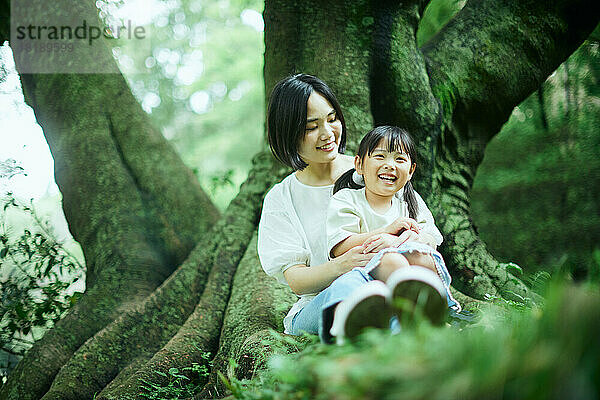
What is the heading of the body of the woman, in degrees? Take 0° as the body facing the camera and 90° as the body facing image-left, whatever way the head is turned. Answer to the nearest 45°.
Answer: approximately 315°

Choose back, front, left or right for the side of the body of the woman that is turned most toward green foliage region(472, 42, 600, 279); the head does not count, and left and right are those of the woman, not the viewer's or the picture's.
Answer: left

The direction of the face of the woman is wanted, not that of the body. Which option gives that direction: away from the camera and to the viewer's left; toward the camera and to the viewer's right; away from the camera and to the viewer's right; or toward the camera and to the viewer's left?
toward the camera and to the viewer's right

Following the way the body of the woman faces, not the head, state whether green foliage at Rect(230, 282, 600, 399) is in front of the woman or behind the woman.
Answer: in front
